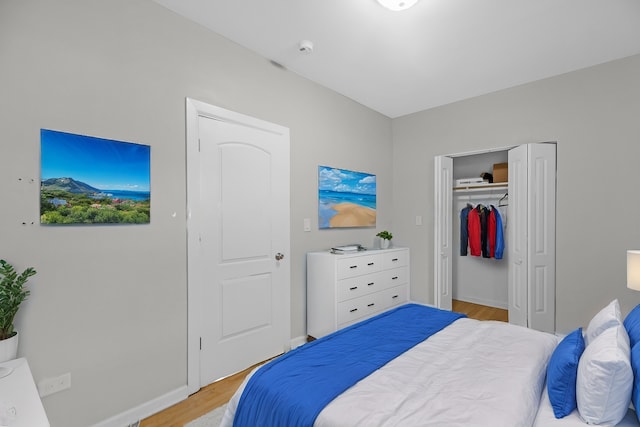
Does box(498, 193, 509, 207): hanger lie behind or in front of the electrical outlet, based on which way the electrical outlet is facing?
in front

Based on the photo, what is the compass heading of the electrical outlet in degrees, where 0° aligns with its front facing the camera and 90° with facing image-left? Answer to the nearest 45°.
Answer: approximately 315°

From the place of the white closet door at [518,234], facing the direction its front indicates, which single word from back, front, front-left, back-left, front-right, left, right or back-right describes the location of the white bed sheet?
front-left

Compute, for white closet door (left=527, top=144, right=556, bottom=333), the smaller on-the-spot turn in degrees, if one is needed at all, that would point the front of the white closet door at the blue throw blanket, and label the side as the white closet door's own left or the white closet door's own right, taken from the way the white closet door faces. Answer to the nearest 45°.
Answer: approximately 45° to the white closet door's own left

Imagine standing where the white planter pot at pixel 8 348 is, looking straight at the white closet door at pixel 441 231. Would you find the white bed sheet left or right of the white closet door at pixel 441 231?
right

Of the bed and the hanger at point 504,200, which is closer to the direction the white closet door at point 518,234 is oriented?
the bed

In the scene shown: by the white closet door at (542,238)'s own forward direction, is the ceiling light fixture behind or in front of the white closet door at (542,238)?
in front

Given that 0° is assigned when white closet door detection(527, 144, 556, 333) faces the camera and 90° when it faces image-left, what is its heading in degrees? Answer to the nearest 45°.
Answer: approximately 45°
